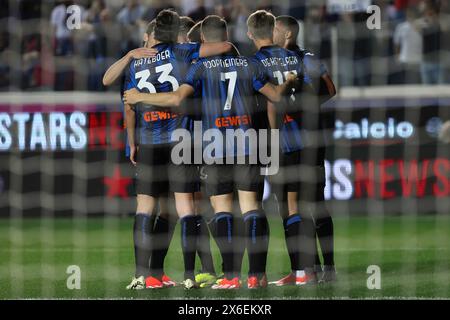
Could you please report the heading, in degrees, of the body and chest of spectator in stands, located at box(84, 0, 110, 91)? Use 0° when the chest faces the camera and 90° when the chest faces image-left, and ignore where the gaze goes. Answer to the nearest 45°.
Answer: approximately 0°

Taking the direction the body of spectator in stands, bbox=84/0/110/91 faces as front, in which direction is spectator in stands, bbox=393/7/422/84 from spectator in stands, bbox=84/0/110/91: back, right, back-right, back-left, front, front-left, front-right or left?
left

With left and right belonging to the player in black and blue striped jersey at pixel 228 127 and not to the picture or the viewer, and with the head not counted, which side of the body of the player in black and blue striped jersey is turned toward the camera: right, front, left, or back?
back

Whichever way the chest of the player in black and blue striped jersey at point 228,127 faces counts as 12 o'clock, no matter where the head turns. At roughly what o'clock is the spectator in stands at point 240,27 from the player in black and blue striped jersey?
The spectator in stands is roughly at 12 o'clock from the player in black and blue striped jersey.

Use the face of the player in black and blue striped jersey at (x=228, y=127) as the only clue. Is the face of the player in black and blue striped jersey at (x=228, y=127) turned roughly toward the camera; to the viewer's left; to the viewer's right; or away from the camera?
away from the camera

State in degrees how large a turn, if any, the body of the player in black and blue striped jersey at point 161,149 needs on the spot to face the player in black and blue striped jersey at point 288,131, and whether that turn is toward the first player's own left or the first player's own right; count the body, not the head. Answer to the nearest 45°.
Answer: approximately 90° to the first player's own right

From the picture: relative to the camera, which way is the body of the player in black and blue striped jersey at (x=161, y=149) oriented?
away from the camera

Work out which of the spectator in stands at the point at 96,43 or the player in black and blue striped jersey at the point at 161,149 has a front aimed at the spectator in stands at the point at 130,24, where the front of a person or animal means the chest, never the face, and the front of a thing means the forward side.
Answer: the player in black and blue striped jersey
